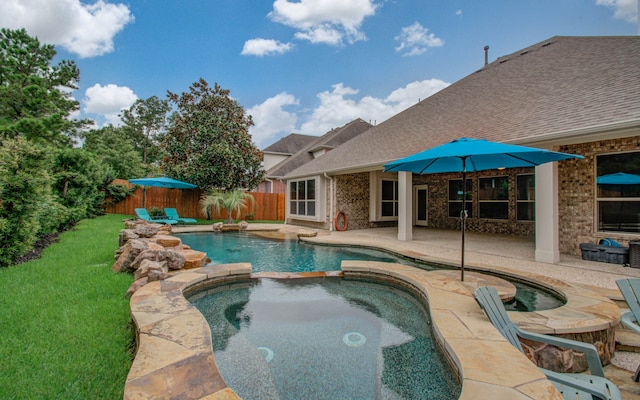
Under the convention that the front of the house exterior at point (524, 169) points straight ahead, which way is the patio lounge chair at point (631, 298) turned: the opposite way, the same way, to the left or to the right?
to the right
